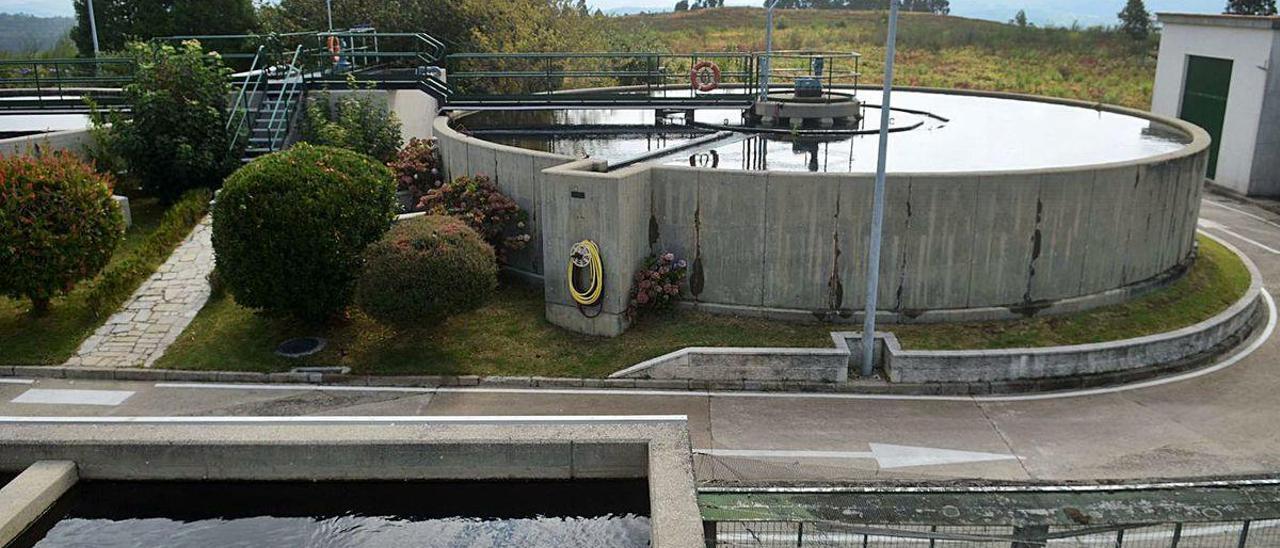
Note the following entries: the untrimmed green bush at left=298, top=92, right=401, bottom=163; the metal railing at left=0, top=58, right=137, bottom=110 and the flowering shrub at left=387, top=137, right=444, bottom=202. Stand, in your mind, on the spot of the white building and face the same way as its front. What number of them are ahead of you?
3

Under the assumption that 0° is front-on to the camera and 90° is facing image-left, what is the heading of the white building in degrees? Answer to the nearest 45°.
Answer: approximately 45°

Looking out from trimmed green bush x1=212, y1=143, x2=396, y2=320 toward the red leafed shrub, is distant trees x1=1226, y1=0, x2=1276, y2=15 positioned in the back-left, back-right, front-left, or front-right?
back-right

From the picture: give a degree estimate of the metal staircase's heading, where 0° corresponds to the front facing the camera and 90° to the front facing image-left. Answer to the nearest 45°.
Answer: approximately 0°

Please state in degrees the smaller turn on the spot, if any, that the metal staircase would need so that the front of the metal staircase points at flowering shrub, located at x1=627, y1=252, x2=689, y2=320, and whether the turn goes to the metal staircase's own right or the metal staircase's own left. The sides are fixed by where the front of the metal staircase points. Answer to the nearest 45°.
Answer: approximately 45° to the metal staircase's own left

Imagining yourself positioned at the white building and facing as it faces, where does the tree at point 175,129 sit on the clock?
The tree is roughly at 12 o'clock from the white building.

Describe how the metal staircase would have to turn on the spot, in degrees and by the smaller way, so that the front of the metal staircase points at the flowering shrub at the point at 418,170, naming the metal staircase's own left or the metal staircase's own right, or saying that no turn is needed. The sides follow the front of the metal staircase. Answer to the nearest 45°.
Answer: approximately 45° to the metal staircase's own left

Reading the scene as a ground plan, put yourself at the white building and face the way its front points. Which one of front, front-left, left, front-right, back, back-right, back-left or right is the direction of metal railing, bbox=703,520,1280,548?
front-left

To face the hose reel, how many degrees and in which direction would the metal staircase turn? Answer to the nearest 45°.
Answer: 0° — it already faces it
